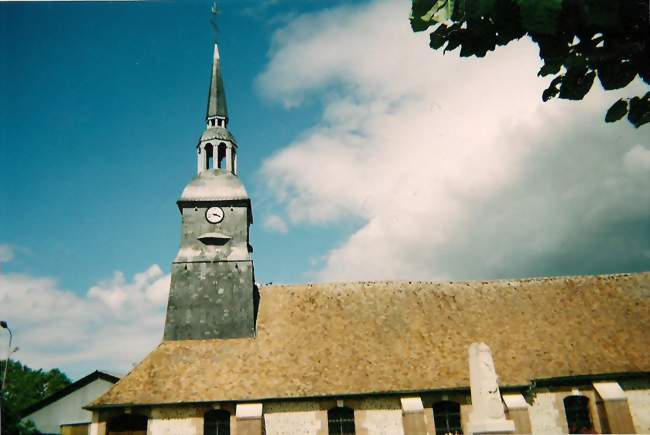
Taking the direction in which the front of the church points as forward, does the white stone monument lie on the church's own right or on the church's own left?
on the church's own left

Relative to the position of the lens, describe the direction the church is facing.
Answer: facing to the left of the viewer
